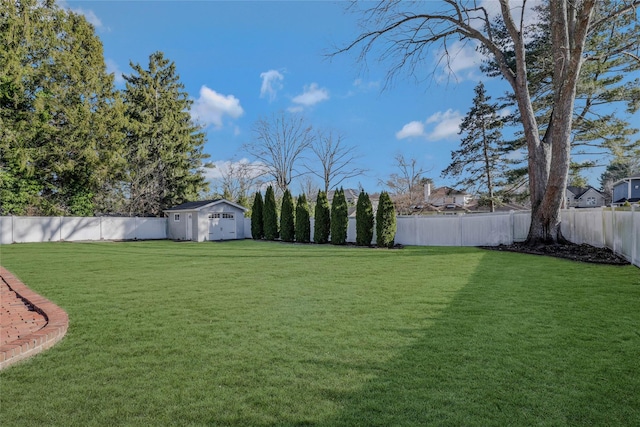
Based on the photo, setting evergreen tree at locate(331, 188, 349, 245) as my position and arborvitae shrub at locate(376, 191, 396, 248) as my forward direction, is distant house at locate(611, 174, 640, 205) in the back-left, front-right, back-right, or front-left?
front-left

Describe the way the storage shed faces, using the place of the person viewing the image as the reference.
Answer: facing the viewer and to the right of the viewer

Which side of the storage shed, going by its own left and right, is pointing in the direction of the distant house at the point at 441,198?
left

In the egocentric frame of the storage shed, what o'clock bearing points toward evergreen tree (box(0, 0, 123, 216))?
The evergreen tree is roughly at 5 o'clock from the storage shed.

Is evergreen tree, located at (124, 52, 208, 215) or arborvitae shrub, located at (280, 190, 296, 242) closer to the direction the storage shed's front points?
the arborvitae shrub

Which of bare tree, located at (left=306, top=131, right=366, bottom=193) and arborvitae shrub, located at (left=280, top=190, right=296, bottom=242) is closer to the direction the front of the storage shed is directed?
the arborvitae shrub

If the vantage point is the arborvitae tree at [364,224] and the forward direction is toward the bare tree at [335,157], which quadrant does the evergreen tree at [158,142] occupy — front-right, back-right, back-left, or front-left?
front-left

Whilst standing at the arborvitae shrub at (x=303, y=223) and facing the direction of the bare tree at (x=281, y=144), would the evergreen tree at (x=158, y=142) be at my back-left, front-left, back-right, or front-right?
front-left

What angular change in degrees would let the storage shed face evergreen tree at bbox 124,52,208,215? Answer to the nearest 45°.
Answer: approximately 180°

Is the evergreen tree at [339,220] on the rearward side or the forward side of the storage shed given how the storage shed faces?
on the forward side
